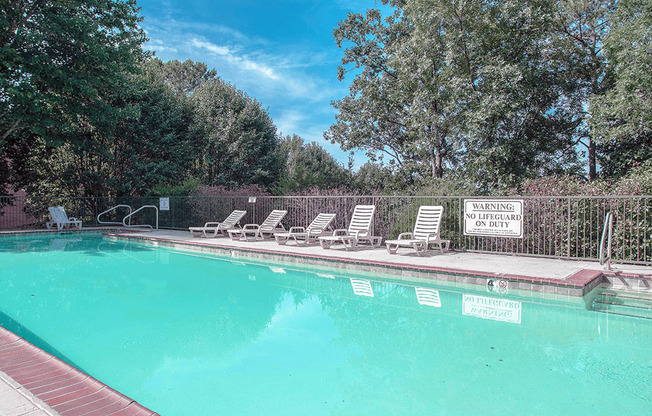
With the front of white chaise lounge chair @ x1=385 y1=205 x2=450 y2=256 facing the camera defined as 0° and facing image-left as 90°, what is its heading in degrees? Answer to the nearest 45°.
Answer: approximately 45°

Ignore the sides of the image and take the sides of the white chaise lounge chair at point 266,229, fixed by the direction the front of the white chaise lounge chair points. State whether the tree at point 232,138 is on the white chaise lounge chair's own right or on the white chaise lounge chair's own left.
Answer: on the white chaise lounge chair's own right

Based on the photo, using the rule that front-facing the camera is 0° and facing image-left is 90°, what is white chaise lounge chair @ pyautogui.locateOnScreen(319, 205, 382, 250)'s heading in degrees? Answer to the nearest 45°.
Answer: approximately 45°

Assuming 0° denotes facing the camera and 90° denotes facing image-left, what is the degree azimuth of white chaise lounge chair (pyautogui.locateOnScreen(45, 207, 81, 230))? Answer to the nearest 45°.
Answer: approximately 315°

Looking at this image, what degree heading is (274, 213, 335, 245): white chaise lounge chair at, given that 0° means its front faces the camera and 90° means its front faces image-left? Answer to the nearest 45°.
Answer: approximately 45°

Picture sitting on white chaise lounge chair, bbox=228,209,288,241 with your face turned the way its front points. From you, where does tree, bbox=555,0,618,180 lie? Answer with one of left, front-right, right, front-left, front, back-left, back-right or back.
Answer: back-left

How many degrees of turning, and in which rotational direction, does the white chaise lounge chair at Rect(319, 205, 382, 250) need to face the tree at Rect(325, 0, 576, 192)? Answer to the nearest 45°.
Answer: approximately 180°

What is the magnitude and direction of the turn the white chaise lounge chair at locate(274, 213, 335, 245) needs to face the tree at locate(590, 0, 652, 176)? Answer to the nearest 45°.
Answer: approximately 135° to its left
